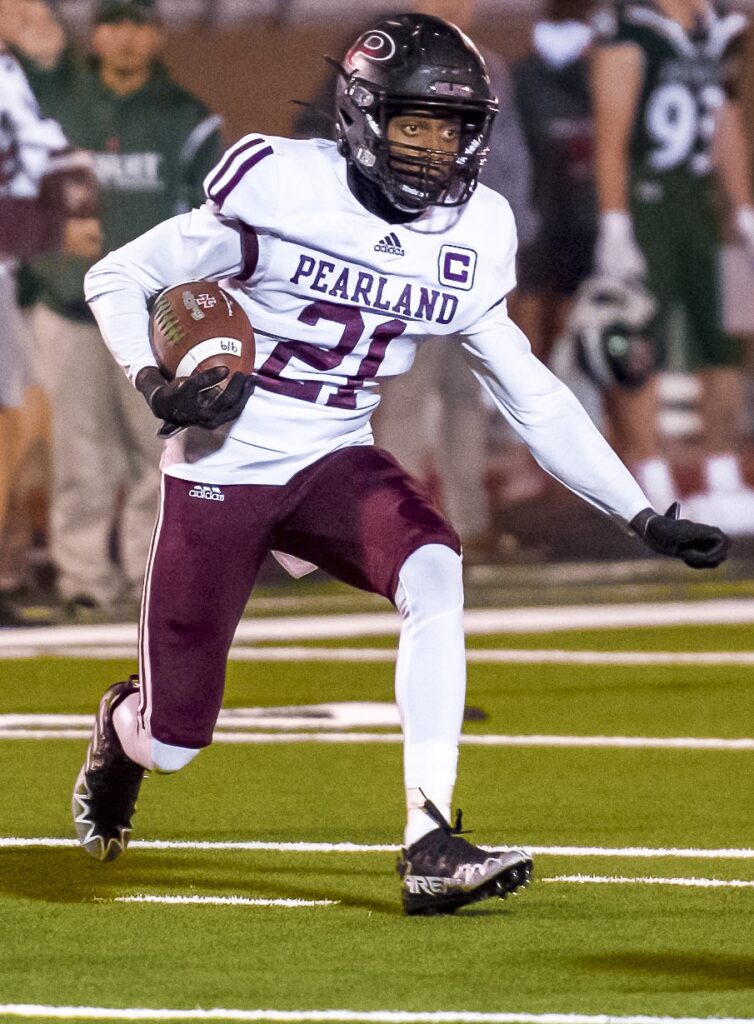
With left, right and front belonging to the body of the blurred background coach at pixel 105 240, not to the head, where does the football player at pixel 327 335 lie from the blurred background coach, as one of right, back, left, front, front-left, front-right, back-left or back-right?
front

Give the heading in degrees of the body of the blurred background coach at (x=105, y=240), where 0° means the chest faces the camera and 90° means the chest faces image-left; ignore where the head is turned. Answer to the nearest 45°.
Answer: approximately 0°
